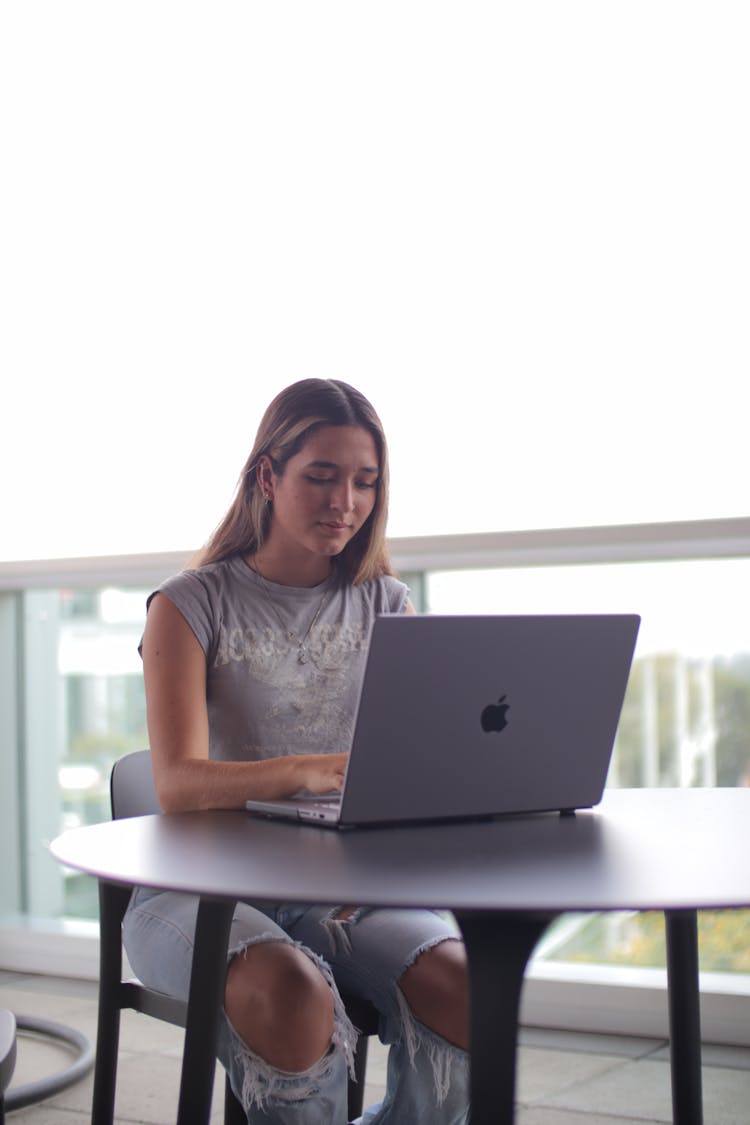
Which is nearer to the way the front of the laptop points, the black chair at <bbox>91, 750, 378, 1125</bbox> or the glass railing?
the black chair

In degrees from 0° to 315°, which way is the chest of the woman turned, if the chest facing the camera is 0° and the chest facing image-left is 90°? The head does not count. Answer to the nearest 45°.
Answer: approximately 315°

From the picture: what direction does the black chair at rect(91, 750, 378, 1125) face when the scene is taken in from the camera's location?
facing the viewer and to the right of the viewer

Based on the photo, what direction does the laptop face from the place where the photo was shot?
facing away from the viewer and to the left of the viewer

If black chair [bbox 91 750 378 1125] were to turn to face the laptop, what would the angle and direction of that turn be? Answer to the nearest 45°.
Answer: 0° — it already faces it

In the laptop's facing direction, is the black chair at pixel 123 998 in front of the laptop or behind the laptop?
in front

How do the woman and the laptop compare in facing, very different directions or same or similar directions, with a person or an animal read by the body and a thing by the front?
very different directions
